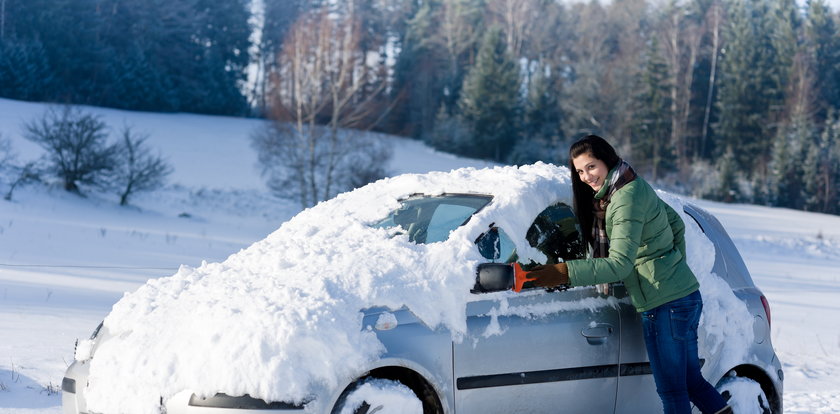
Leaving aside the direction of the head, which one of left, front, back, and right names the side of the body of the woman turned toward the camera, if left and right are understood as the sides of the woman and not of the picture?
left

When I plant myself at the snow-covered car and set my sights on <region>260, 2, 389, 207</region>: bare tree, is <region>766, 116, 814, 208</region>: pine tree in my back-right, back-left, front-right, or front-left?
front-right

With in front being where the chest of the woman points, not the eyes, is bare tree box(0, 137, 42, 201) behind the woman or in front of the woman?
in front

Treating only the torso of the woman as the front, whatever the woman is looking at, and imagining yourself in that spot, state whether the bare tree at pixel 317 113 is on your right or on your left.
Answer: on your right

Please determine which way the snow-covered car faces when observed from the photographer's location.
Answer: facing the viewer and to the left of the viewer

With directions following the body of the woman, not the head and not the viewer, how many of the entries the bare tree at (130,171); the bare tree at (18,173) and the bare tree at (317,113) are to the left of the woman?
0

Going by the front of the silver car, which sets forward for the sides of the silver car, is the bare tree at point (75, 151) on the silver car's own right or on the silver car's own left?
on the silver car's own right

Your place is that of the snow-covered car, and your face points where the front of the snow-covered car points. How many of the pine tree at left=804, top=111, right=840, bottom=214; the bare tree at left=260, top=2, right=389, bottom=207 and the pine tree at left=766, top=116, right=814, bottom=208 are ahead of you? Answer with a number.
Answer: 0

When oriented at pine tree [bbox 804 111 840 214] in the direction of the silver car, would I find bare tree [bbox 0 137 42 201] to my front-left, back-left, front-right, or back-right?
front-right

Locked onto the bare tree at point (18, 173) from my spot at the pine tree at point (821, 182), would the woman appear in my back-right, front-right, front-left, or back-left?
front-left

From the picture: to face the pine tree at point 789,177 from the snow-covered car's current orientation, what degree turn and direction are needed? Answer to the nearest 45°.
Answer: approximately 180°

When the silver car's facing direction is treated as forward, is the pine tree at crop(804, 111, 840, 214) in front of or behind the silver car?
behind

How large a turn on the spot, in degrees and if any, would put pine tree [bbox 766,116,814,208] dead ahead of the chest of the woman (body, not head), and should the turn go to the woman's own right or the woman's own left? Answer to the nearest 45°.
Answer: approximately 90° to the woman's own right

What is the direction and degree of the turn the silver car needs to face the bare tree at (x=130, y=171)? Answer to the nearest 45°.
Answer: approximately 90° to its right
